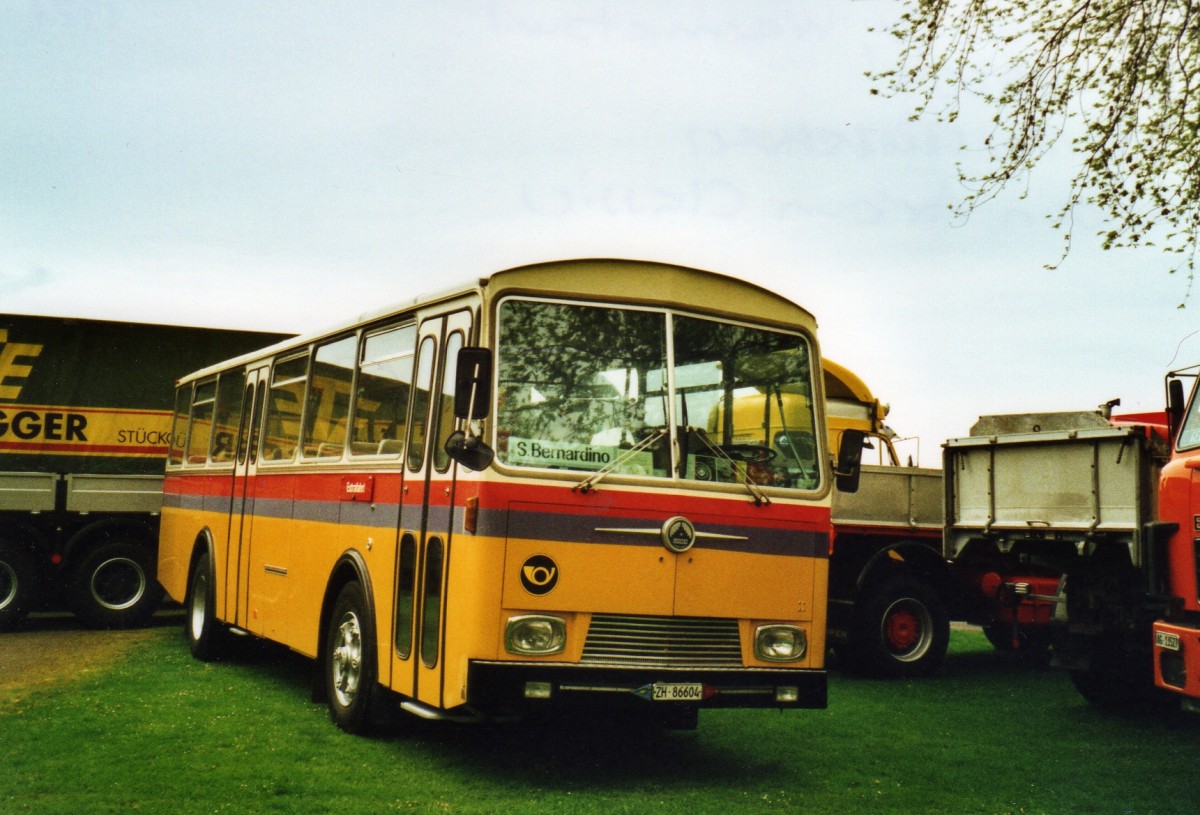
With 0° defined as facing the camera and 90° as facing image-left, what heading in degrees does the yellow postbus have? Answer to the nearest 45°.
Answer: approximately 315°
